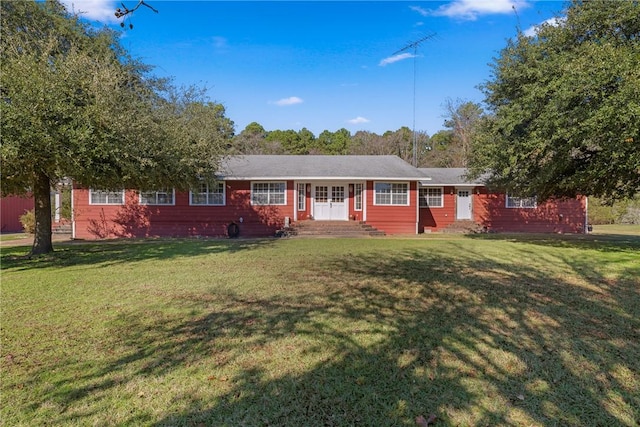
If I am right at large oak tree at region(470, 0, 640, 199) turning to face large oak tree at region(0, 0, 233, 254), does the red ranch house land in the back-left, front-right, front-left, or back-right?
front-right

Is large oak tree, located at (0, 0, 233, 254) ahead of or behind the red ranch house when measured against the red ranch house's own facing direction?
ahead

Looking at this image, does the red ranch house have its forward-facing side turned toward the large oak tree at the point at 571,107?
no

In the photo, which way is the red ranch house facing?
toward the camera
